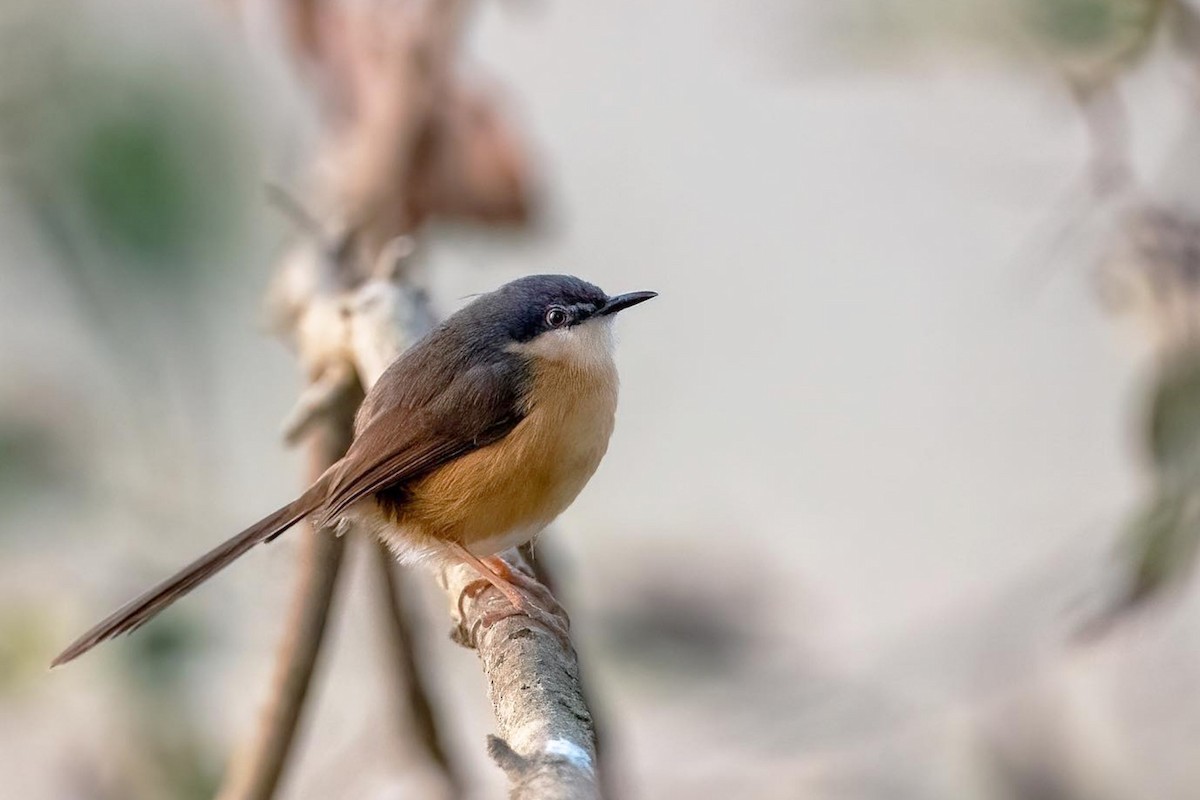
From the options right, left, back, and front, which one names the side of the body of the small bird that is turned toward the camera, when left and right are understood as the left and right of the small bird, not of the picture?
right
